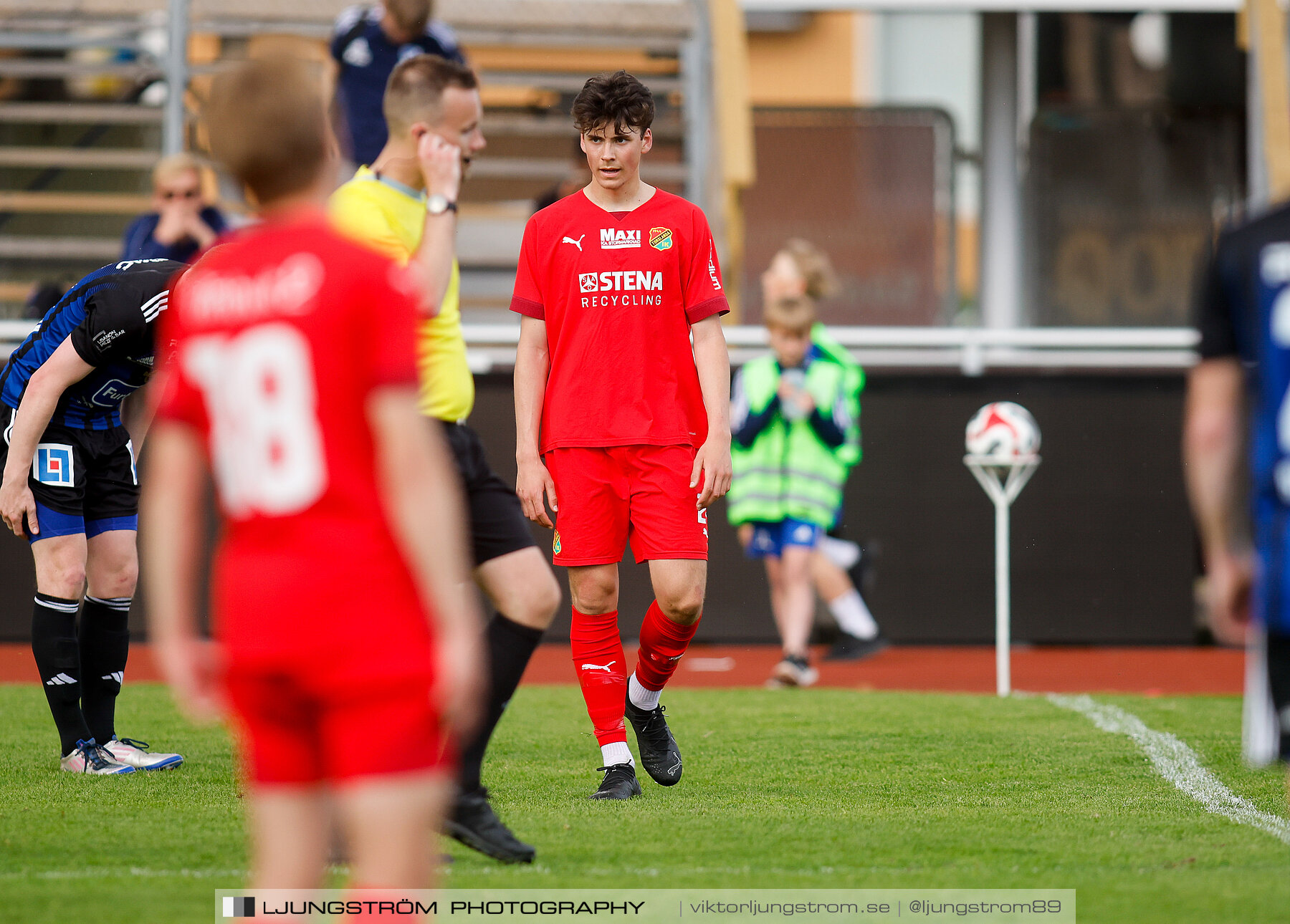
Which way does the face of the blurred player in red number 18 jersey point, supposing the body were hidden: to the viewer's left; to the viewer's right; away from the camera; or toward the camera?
away from the camera

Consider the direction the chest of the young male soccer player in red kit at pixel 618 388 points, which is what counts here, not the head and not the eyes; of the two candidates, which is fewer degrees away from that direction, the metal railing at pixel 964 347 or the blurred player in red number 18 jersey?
the blurred player in red number 18 jersey

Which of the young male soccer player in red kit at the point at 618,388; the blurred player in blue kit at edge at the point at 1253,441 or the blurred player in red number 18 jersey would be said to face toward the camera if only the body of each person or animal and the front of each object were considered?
the young male soccer player in red kit

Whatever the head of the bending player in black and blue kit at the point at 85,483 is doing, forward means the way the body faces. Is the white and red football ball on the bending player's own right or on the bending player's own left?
on the bending player's own left

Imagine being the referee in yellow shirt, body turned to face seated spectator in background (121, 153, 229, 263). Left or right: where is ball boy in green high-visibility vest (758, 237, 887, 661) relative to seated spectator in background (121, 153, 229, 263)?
right

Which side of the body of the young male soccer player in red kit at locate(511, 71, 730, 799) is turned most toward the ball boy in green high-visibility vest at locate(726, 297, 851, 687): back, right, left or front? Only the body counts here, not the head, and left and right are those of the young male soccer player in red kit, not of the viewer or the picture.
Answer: back

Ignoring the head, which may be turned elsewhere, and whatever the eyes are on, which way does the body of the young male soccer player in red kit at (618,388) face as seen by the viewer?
toward the camera

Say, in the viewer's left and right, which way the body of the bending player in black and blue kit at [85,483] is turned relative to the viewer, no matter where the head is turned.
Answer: facing the viewer and to the right of the viewer

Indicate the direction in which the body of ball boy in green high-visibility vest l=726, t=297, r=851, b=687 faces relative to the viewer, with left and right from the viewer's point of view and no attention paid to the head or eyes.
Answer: facing the viewer

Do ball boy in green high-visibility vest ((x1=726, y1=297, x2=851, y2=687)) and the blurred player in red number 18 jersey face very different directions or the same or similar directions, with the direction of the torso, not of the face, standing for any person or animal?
very different directions

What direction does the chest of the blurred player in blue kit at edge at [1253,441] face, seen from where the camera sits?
away from the camera

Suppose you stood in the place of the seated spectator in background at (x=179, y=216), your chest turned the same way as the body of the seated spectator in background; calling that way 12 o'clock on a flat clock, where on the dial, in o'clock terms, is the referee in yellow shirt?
The referee in yellow shirt is roughly at 12 o'clock from the seated spectator in background.

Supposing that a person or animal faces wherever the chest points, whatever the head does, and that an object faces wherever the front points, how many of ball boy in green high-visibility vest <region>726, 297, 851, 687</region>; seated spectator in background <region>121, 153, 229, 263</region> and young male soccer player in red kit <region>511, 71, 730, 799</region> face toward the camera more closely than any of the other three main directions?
3

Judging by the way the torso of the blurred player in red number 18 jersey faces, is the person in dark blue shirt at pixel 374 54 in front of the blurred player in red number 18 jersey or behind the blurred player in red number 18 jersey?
in front

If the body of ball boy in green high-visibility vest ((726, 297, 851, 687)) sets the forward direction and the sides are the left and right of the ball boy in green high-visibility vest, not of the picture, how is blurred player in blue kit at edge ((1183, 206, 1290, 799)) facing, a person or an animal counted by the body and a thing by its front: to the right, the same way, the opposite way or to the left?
the opposite way

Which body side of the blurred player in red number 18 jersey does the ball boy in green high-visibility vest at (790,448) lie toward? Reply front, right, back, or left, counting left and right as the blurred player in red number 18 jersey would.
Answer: front

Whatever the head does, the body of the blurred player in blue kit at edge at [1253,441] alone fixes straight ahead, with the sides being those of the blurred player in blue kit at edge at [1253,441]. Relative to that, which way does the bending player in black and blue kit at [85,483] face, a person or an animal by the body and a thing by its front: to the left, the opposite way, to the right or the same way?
to the right
